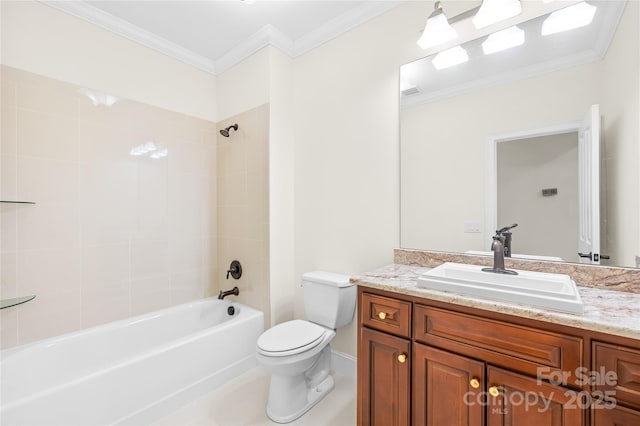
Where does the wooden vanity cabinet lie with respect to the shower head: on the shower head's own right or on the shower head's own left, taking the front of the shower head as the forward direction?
on the shower head's own left

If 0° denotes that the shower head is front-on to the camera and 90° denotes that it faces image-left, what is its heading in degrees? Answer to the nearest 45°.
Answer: approximately 45°
